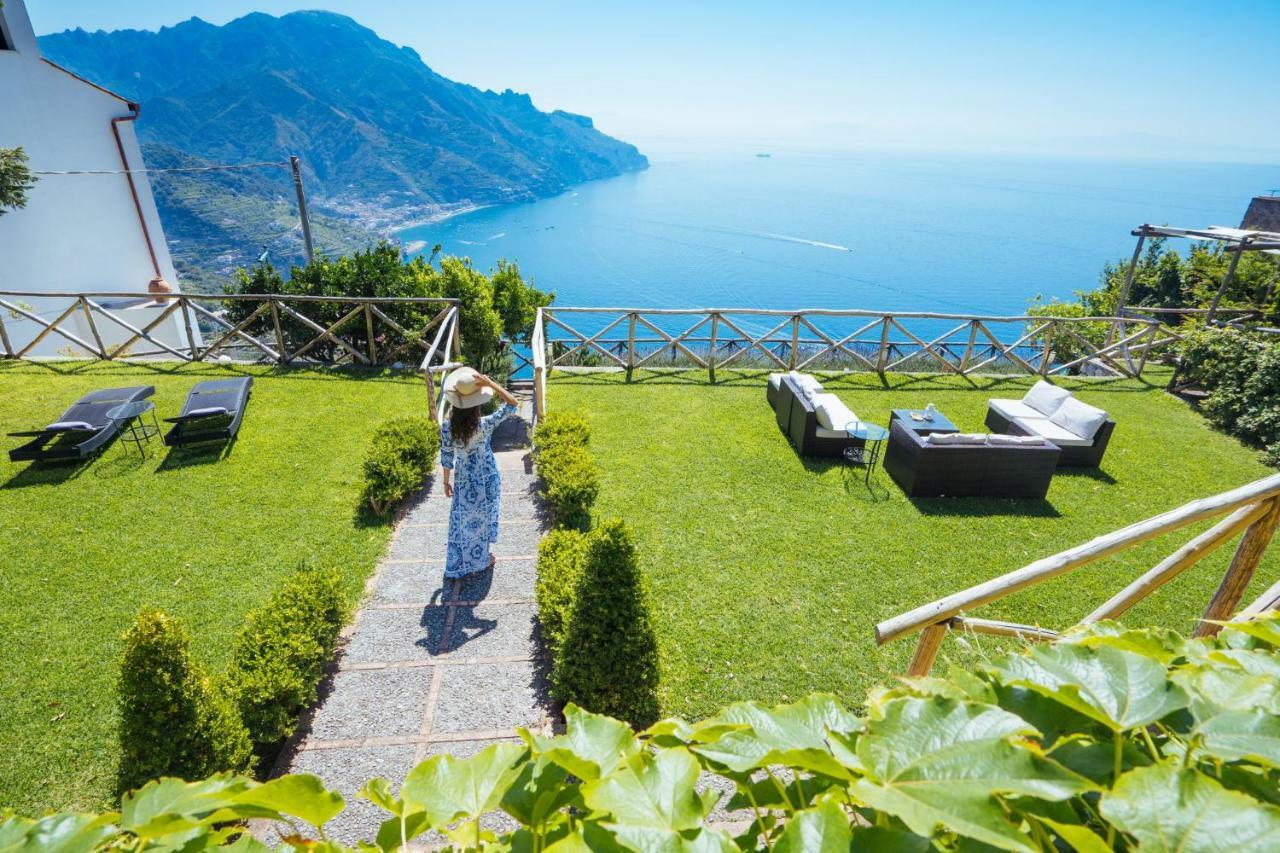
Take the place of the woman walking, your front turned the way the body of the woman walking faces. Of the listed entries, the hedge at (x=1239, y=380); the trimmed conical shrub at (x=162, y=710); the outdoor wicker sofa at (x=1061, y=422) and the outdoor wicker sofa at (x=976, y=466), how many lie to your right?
3

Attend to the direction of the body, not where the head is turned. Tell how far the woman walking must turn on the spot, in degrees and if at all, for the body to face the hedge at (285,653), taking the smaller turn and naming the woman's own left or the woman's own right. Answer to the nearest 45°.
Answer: approximately 135° to the woman's own left

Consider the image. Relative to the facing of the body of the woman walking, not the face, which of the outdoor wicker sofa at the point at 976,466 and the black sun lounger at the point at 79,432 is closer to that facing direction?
the black sun lounger

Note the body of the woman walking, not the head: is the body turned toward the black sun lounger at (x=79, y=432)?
no

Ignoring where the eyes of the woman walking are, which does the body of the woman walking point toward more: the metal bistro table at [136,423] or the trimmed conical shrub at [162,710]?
the metal bistro table

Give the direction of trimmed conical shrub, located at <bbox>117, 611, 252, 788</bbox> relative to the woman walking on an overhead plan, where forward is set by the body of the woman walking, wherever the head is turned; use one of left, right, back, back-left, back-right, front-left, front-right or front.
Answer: back-left

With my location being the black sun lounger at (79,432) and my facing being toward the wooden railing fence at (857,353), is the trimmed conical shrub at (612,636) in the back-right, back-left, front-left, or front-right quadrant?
front-right

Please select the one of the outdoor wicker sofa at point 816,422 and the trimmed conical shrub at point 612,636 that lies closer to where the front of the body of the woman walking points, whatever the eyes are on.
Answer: the outdoor wicker sofa

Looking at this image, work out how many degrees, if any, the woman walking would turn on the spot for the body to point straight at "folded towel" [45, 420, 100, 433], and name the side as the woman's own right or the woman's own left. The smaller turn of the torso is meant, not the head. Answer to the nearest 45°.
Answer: approximately 45° to the woman's own left

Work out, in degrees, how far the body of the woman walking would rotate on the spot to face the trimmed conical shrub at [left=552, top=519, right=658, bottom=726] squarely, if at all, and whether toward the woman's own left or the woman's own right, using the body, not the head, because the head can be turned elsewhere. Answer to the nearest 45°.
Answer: approximately 180°

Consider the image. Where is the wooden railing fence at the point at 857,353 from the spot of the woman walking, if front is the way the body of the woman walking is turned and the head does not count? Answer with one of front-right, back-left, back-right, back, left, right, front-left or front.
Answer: front-right

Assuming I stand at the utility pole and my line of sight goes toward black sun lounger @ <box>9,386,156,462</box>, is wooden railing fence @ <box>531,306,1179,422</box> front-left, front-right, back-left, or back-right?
front-left

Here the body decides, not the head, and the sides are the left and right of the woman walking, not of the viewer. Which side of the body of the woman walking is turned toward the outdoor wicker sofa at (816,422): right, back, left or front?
right

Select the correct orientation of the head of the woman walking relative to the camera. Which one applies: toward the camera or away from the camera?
away from the camera

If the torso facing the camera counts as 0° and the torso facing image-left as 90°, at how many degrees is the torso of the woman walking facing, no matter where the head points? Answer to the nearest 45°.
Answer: approximately 180°

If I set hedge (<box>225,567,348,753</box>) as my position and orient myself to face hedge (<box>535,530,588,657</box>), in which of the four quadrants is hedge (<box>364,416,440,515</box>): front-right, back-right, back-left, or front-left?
front-left

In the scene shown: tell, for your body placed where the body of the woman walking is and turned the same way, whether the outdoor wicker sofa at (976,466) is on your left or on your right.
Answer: on your right

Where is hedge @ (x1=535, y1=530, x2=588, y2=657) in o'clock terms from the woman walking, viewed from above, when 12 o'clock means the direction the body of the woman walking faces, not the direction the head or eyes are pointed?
The hedge is roughly at 5 o'clock from the woman walking.

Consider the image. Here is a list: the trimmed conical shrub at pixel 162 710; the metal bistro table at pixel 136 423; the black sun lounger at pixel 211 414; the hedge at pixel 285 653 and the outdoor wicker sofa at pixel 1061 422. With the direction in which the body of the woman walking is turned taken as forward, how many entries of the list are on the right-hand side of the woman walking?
1

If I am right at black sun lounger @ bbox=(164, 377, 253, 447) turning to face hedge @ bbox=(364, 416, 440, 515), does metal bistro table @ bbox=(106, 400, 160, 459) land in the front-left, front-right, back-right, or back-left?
back-right
